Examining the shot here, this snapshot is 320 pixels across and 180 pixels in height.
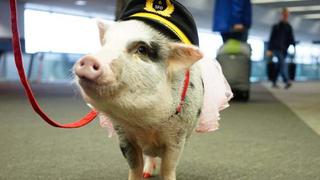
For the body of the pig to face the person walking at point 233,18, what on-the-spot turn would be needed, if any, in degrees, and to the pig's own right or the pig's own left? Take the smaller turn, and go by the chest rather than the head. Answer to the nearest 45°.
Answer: approximately 135° to the pig's own right

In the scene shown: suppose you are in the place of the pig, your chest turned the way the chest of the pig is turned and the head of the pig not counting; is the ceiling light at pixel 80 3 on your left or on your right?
on your right

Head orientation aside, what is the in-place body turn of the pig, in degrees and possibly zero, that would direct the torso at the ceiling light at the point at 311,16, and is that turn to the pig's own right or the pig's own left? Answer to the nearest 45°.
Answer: approximately 135° to the pig's own right

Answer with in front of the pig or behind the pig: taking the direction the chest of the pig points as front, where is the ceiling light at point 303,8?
behind

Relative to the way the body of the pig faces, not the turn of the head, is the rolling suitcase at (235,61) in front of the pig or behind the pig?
behind

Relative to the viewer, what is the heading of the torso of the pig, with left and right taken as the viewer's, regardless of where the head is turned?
facing the viewer and to the left of the viewer
